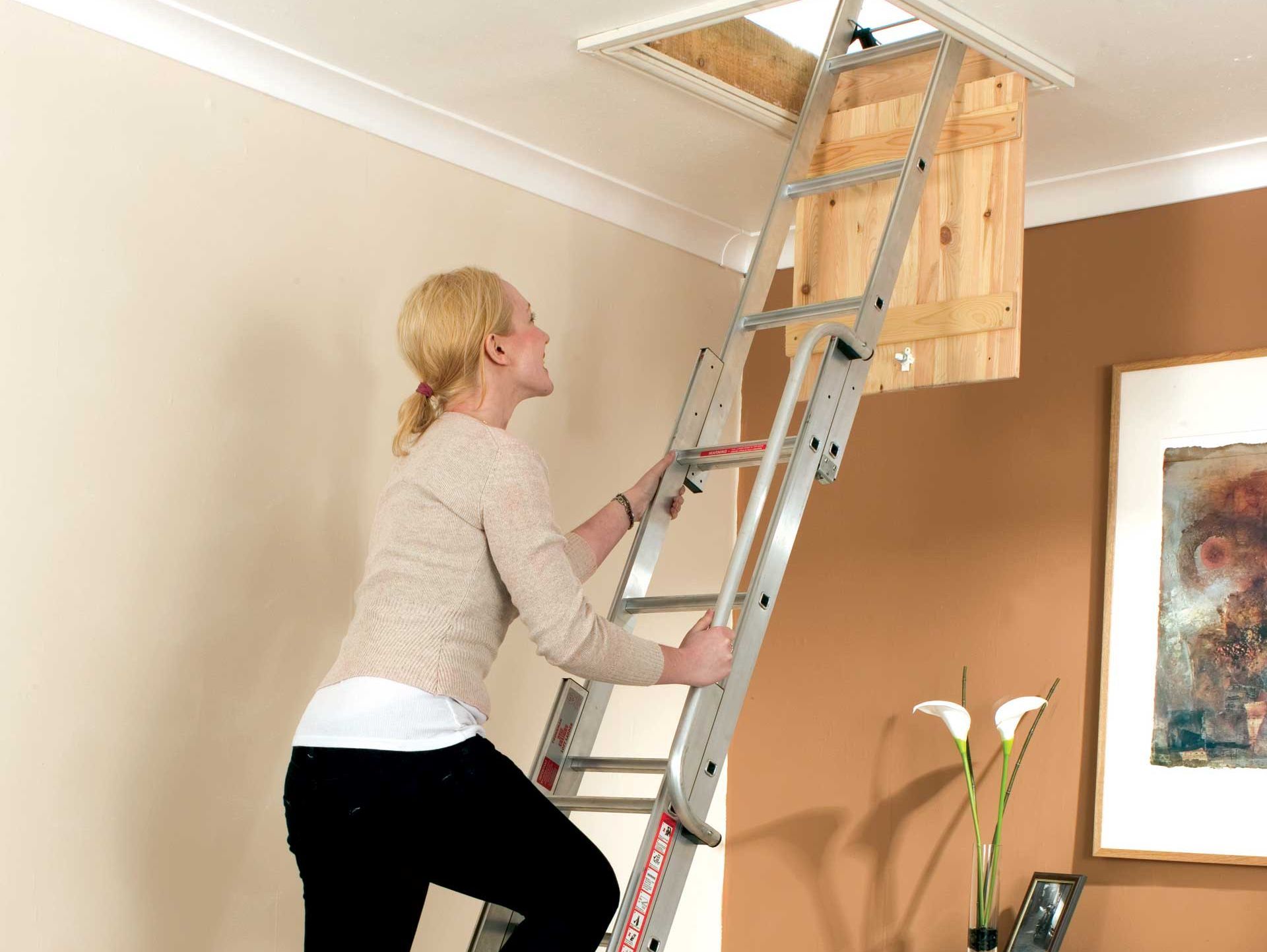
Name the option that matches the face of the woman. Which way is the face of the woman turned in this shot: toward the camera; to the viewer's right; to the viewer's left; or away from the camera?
to the viewer's right

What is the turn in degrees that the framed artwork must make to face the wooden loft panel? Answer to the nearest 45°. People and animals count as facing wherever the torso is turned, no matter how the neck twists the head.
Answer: approximately 45° to its right

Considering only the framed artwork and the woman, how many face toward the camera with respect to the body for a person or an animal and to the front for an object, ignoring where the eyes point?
1

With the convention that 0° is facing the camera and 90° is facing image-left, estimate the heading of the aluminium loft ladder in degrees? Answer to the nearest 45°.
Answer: approximately 45°

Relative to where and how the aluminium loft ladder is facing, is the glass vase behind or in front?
behind

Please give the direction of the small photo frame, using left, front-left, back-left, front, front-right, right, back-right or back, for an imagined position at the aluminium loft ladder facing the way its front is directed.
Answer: back

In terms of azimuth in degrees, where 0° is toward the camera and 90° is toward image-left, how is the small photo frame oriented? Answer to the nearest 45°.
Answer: approximately 45°

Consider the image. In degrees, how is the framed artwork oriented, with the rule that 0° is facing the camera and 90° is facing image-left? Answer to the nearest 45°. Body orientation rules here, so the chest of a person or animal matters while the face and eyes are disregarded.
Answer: approximately 0°
